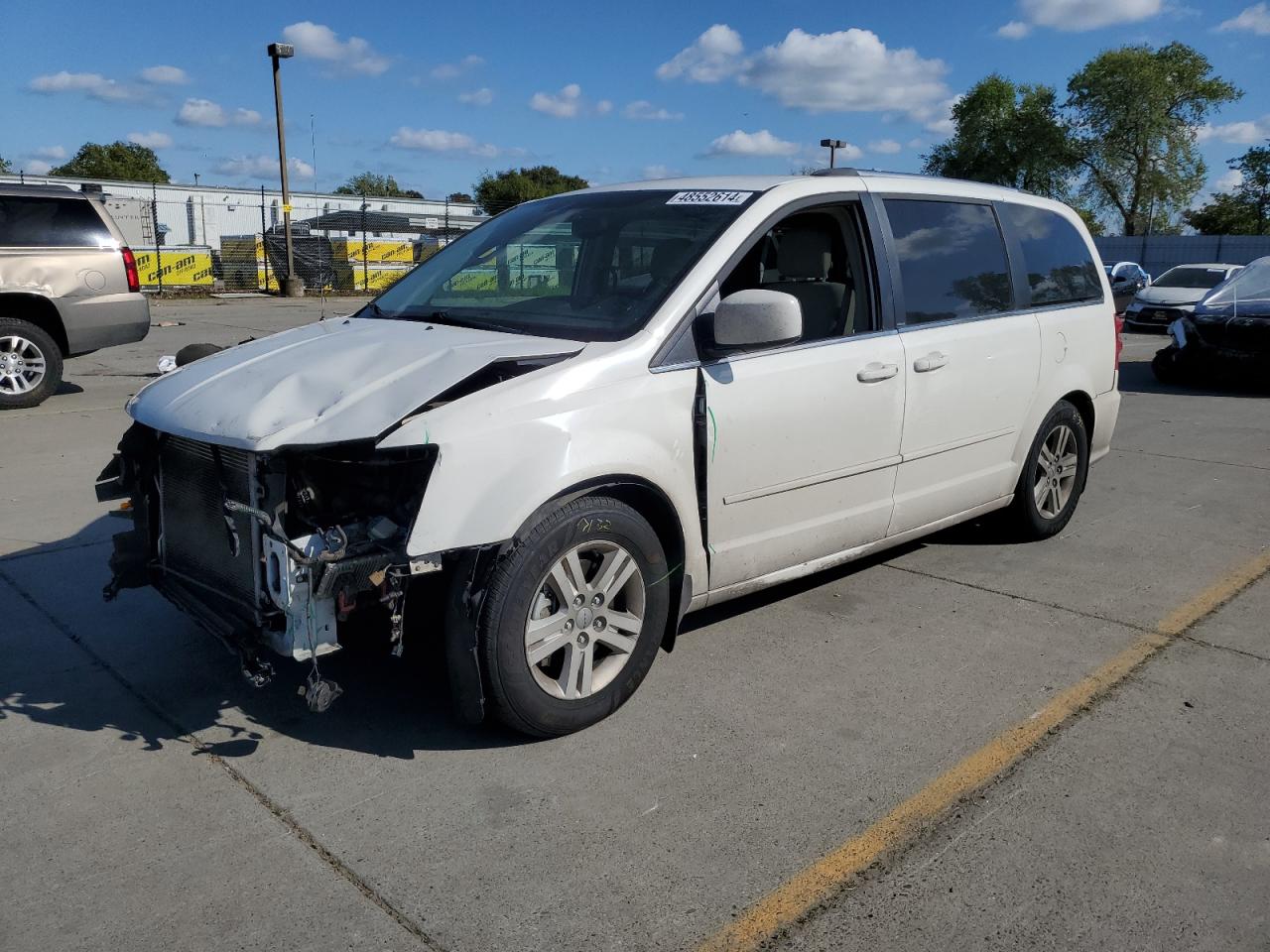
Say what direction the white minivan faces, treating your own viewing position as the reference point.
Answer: facing the viewer and to the left of the viewer

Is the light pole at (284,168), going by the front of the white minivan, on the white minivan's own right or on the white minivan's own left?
on the white minivan's own right

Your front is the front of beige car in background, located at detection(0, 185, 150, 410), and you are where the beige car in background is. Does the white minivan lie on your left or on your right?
on your left

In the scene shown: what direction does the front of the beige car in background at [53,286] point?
to the viewer's left

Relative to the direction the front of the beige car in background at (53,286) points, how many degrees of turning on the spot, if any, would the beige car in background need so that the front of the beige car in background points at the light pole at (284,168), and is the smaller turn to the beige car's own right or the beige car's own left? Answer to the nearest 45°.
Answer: approximately 90° to the beige car's own right

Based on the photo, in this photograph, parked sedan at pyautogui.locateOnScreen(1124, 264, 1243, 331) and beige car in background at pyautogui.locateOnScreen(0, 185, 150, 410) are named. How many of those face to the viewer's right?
0

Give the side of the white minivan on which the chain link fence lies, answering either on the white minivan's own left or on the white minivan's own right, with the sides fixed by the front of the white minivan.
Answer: on the white minivan's own right

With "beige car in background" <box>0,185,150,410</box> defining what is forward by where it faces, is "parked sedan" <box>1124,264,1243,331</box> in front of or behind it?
behind

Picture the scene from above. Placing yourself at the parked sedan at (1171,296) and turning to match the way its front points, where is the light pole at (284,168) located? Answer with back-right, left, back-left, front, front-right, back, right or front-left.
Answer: front-right
